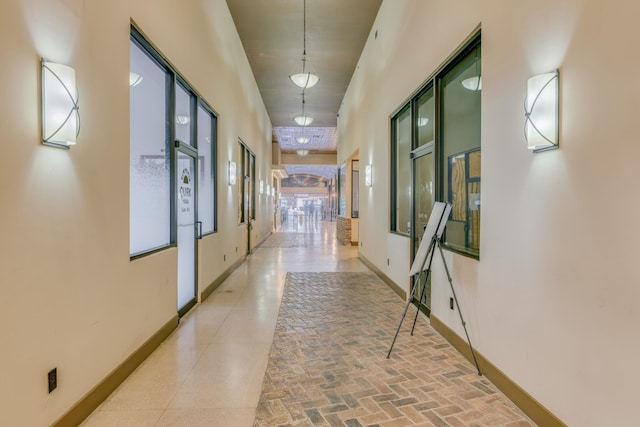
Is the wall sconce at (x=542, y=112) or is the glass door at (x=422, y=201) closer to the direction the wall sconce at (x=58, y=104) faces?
the wall sconce

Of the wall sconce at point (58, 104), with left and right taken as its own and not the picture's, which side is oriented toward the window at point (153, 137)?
left

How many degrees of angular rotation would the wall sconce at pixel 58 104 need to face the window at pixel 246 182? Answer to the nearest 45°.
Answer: approximately 90° to its left

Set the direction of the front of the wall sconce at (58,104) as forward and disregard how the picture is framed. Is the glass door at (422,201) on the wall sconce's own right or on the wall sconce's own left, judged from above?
on the wall sconce's own left

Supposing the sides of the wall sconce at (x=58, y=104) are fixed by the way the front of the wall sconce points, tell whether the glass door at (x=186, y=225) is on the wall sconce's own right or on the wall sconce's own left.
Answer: on the wall sconce's own left

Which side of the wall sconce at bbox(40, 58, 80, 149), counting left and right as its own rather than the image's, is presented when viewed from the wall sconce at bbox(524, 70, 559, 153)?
front

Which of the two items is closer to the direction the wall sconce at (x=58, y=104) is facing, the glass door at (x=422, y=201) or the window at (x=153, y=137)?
the glass door

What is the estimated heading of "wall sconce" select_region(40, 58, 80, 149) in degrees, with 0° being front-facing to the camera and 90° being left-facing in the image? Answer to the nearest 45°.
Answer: approximately 315°

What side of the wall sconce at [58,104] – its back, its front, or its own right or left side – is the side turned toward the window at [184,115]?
left

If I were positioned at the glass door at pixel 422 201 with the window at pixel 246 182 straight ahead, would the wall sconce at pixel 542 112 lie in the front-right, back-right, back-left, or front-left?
back-left

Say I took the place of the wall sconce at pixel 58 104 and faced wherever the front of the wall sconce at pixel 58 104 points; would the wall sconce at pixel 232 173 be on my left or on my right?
on my left

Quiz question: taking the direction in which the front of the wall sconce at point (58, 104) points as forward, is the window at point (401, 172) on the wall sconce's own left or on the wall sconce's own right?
on the wall sconce's own left
